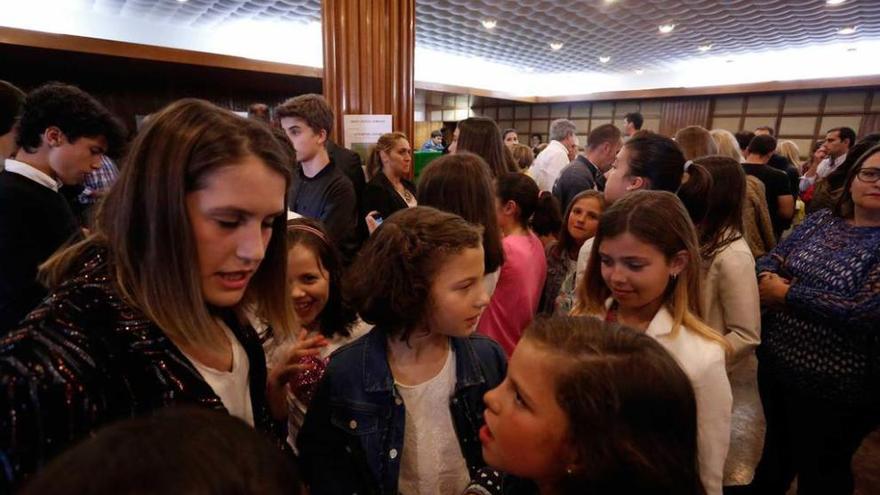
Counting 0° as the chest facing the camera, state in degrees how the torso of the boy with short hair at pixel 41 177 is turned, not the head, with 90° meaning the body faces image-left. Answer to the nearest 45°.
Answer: approximately 270°

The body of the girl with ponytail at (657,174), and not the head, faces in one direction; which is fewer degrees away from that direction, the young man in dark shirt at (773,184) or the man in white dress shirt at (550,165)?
the man in white dress shirt

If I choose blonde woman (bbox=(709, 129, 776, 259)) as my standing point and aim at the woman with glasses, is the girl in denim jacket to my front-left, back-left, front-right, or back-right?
front-right

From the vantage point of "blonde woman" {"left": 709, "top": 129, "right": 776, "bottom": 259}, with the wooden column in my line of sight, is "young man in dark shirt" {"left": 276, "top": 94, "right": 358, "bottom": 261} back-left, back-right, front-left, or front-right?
front-left

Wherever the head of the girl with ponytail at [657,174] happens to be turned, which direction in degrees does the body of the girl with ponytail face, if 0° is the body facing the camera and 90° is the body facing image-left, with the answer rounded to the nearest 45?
approximately 90°

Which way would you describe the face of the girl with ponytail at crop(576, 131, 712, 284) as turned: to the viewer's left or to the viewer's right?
to the viewer's left

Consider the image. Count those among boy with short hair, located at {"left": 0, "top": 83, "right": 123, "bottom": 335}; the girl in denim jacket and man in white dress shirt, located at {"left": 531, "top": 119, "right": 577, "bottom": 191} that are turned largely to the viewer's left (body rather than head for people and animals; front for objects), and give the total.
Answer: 0

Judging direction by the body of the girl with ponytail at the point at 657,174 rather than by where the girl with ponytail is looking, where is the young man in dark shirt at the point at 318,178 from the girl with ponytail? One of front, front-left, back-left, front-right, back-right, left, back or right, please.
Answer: front

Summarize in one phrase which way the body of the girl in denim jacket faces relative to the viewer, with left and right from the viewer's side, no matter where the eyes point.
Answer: facing the viewer and to the right of the viewer

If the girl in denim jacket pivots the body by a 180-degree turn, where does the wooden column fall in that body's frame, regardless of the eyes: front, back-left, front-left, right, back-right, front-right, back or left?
front-right

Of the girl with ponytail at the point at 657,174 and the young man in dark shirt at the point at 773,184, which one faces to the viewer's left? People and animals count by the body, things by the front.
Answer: the girl with ponytail
